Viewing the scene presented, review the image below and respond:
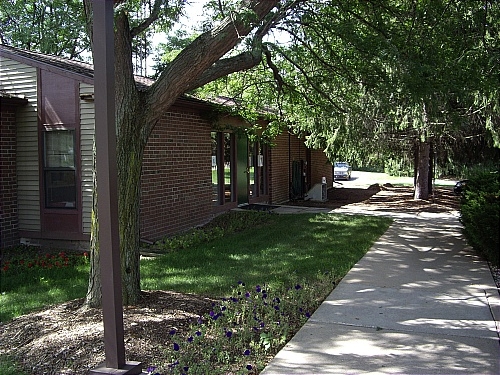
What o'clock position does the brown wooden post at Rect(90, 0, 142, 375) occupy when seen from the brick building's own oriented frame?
The brown wooden post is roughly at 1 o'clock from the brick building.

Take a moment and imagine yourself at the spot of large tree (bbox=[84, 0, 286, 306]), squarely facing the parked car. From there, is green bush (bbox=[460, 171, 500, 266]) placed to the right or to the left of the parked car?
right

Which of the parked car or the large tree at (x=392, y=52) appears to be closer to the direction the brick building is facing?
the large tree

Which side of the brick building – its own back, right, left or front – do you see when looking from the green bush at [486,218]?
front

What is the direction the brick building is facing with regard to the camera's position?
facing the viewer and to the right of the viewer

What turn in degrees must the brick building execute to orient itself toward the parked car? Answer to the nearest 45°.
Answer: approximately 90° to its left

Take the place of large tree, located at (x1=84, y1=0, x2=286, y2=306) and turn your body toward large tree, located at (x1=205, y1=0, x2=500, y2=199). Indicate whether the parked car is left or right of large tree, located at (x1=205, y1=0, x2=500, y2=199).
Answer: left
